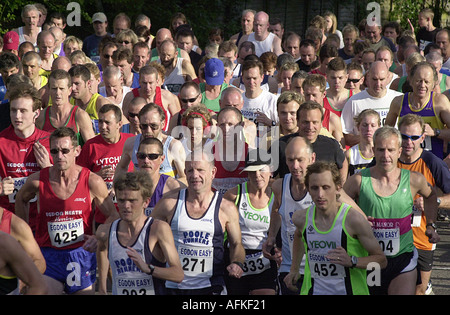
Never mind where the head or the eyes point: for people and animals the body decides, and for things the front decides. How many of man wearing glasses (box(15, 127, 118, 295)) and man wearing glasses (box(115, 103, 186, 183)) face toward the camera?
2

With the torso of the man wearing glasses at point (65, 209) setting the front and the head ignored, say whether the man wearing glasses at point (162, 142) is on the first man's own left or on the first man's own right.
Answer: on the first man's own left

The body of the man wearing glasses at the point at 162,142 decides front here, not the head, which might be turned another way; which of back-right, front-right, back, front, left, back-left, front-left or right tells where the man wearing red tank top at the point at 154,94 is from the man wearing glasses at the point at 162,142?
back

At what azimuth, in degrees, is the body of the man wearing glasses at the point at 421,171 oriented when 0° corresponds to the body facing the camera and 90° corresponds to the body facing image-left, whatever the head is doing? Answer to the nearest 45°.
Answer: approximately 0°

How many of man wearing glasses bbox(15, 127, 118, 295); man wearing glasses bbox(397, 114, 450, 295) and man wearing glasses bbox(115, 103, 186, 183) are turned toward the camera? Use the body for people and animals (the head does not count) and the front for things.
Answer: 3

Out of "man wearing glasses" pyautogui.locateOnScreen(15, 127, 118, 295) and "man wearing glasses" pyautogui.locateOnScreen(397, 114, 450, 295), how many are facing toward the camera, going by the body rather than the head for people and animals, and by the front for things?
2

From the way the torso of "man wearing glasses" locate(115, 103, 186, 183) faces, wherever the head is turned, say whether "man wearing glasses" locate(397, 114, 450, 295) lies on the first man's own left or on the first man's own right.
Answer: on the first man's own left
